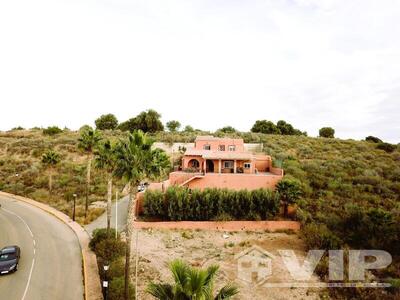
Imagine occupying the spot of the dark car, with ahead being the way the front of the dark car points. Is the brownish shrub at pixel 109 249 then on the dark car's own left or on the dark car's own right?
on the dark car's own left

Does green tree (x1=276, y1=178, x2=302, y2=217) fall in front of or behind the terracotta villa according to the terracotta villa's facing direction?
in front

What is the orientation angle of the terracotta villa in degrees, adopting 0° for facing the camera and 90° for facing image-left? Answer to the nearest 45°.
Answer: approximately 0°

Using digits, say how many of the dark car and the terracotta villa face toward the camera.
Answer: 2

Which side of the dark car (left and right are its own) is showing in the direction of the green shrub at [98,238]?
left

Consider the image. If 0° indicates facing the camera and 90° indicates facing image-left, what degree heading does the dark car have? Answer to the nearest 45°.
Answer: approximately 0°

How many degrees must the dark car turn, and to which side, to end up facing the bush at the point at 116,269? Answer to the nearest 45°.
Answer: approximately 45° to its left

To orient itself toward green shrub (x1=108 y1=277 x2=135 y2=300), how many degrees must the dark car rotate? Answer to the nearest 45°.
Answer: approximately 45° to its left

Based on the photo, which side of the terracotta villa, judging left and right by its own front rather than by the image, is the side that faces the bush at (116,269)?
front

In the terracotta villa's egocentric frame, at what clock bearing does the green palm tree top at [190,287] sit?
The green palm tree top is roughly at 12 o'clock from the terracotta villa.
